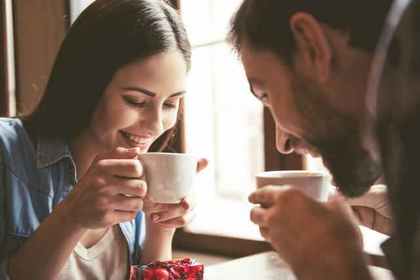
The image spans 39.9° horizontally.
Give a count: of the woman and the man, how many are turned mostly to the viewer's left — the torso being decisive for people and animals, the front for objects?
1

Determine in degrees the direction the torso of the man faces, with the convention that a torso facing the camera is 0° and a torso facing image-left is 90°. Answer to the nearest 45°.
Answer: approximately 90°

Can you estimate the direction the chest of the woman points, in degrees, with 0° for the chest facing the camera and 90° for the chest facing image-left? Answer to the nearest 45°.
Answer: approximately 315°

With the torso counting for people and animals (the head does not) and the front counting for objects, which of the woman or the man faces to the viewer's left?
the man

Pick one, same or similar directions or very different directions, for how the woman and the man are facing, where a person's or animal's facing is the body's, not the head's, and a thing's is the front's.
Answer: very different directions

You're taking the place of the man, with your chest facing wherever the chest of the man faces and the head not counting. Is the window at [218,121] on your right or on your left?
on your right
